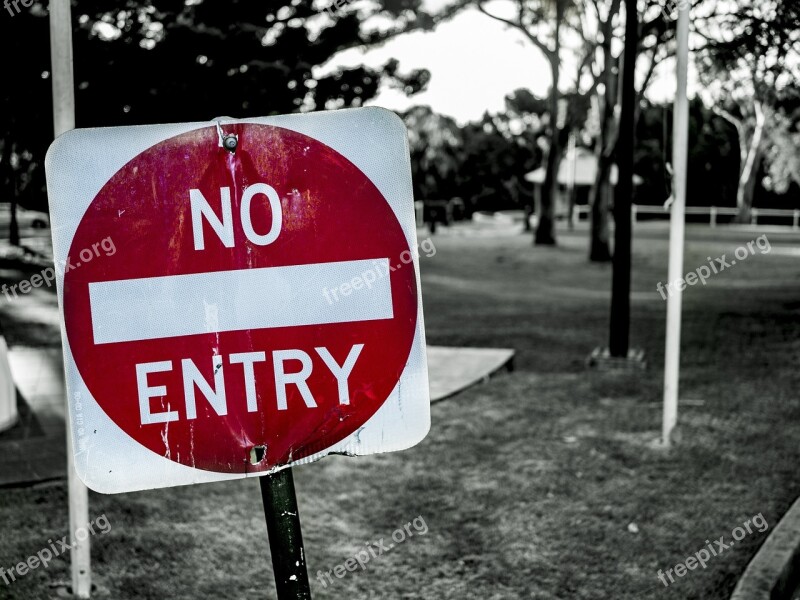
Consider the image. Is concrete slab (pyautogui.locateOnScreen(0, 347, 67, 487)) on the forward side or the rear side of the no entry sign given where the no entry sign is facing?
on the rear side

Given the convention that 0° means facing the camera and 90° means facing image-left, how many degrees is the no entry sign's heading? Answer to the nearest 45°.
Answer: approximately 0°

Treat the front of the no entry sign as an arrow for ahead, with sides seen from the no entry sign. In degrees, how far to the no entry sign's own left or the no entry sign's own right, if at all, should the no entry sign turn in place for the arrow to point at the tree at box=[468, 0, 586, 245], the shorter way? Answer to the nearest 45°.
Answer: approximately 180°

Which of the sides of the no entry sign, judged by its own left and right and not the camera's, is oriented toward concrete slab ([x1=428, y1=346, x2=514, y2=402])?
back

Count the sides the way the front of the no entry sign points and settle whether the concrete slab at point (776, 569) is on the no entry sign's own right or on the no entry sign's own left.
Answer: on the no entry sign's own left

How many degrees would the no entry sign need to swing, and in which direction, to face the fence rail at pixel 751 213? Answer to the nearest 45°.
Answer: approximately 135° to its left
